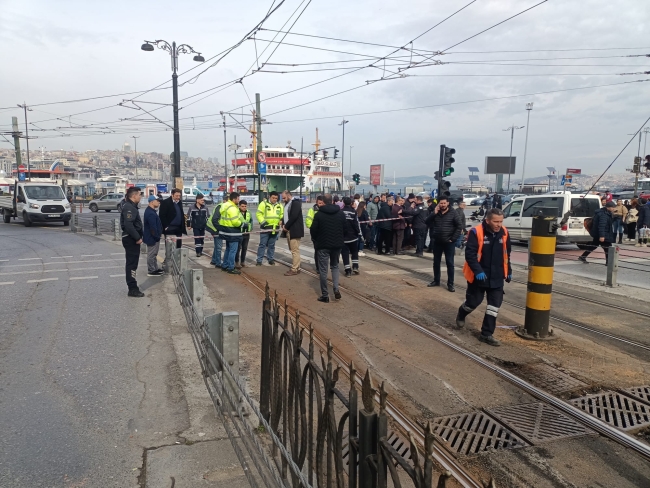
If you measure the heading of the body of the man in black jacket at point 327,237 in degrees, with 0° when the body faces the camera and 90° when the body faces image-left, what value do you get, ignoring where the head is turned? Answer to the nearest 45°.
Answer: approximately 180°

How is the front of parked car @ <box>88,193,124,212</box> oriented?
to the viewer's left

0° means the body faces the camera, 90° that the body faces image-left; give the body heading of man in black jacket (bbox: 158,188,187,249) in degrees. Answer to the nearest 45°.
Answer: approximately 315°

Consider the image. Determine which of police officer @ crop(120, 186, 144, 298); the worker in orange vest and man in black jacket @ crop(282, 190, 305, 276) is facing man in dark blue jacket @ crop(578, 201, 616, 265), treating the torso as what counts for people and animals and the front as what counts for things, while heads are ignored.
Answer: the police officer

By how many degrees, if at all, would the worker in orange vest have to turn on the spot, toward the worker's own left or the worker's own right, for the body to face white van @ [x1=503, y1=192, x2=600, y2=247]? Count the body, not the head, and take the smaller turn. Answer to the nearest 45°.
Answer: approximately 135° to the worker's own left

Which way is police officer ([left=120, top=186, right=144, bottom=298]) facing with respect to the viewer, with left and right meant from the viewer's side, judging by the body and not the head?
facing to the right of the viewer

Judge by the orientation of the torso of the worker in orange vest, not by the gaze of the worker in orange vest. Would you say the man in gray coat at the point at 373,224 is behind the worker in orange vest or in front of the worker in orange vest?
behind
